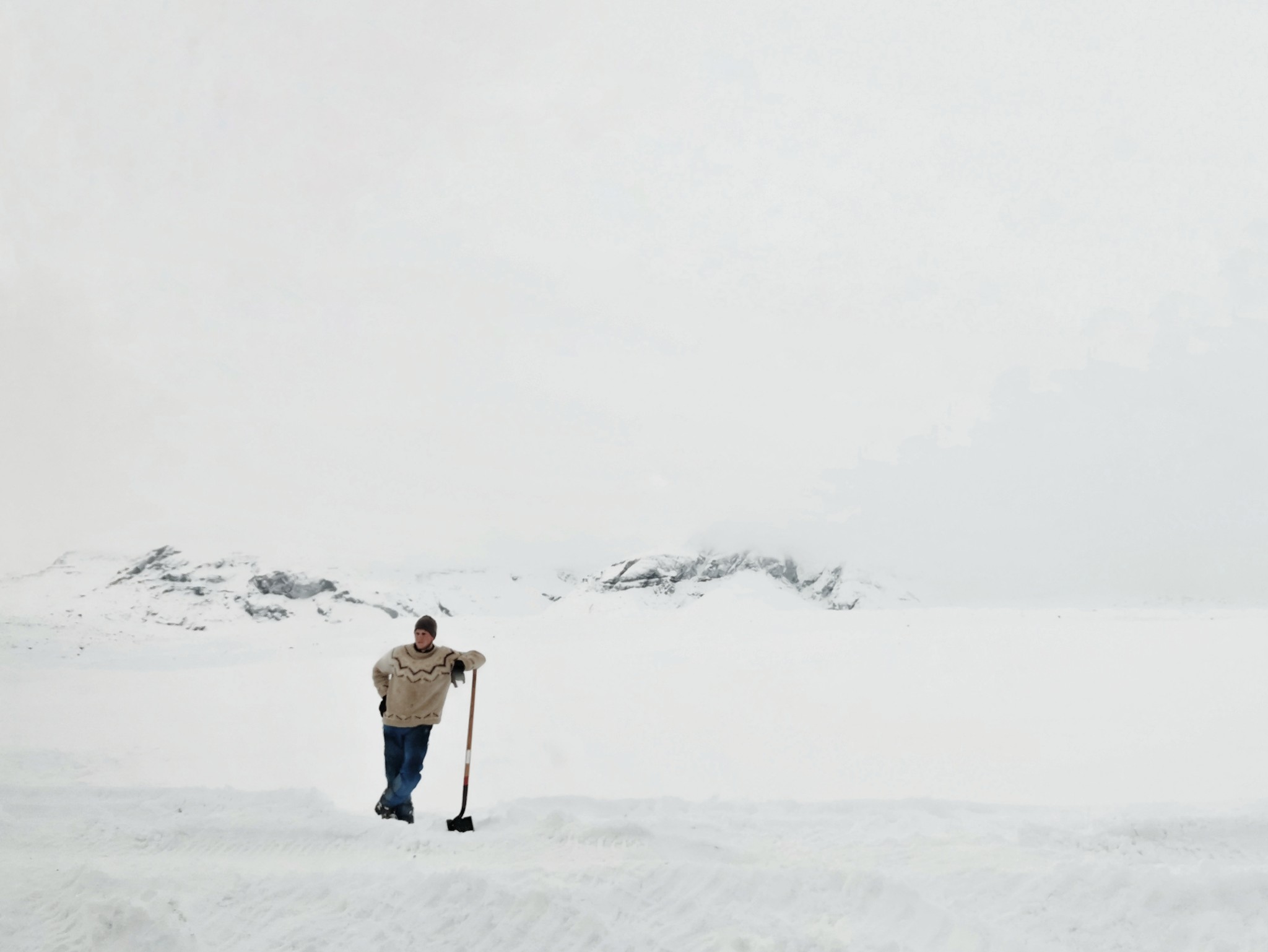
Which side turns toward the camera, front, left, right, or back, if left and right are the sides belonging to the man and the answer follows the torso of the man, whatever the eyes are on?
front
